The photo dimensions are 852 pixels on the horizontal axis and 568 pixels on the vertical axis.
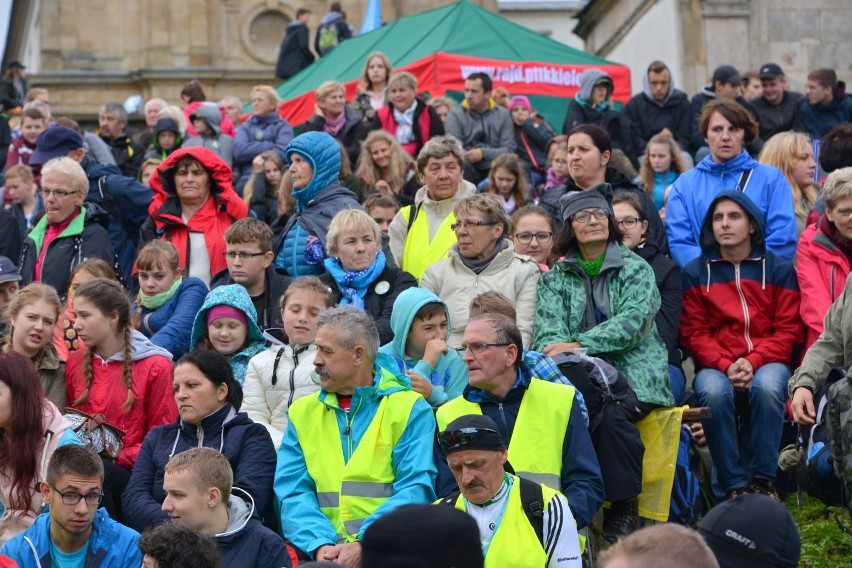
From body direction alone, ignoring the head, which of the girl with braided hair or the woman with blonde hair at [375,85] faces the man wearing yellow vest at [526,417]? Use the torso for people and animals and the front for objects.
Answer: the woman with blonde hair

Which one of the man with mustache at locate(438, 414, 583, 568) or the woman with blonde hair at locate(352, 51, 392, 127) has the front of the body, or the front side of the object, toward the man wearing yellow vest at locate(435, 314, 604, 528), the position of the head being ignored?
the woman with blonde hair

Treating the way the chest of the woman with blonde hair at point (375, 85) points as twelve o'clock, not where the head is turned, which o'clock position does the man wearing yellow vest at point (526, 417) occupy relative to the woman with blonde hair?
The man wearing yellow vest is roughly at 12 o'clock from the woman with blonde hair.

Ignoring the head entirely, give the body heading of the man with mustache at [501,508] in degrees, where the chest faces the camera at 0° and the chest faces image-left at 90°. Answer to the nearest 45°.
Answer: approximately 45°

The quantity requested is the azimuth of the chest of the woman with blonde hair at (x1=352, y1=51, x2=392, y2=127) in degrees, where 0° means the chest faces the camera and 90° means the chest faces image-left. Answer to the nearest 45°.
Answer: approximately 0°

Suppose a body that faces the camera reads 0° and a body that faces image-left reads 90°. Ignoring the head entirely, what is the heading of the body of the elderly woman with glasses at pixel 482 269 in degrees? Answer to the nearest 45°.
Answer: approximately 45°
